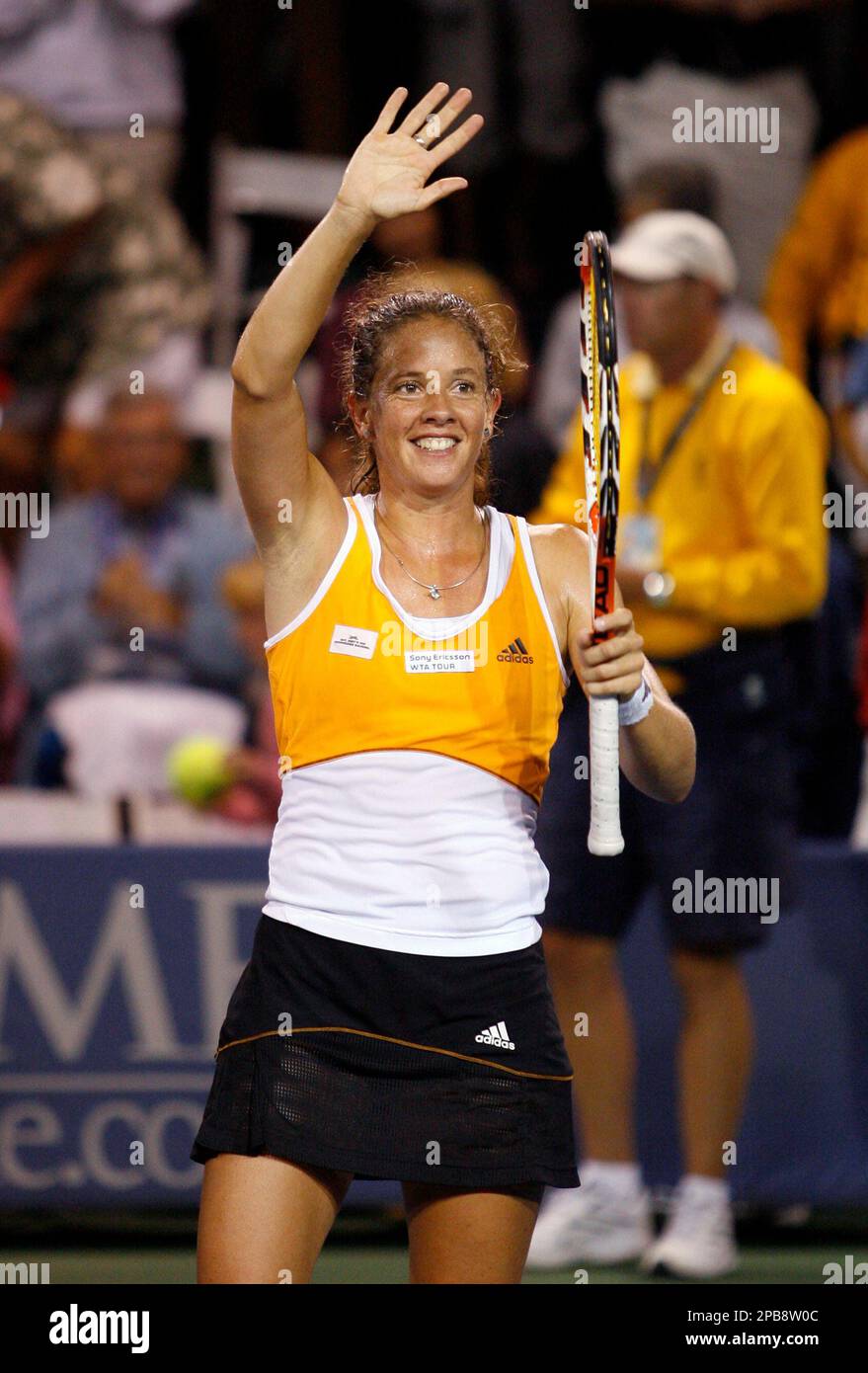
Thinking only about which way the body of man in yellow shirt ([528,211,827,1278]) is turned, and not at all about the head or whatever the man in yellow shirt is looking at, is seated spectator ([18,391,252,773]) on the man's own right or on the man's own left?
on the man's own right

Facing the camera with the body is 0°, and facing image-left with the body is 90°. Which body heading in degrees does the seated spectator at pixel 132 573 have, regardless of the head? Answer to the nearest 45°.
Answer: approximately 0°

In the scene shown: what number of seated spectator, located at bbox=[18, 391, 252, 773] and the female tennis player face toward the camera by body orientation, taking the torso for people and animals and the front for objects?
2

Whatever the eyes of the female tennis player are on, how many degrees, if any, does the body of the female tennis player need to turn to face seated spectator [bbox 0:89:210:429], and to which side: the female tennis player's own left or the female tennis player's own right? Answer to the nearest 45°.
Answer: approximately 180°

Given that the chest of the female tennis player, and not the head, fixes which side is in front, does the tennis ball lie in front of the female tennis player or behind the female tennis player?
behind

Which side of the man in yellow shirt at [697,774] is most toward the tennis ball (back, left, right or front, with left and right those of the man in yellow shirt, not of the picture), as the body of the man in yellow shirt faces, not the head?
right

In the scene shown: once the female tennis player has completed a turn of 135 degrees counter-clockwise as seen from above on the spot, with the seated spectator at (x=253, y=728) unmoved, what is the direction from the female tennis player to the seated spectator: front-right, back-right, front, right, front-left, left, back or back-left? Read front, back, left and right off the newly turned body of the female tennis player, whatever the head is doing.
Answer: front-left
